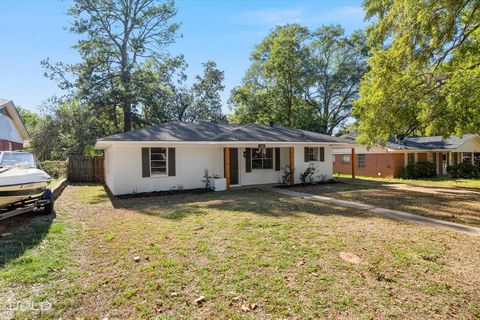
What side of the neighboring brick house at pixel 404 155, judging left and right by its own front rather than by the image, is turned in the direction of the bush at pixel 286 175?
right

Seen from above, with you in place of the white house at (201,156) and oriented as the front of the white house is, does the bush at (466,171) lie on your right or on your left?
on your left

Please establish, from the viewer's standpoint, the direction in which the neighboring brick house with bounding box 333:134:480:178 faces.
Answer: facing the viewer and to the right of the viewer

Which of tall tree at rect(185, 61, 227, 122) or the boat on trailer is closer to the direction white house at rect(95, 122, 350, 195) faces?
the boat on trailer

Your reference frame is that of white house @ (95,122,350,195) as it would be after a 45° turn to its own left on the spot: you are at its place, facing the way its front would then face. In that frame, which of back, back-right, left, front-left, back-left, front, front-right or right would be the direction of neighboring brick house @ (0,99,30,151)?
back

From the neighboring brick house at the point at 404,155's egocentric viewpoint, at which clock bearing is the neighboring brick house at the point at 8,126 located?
the neighboring brick house at the point at 8,126 is roughly at 3 o'clock from the neighboring brick house at the point at 404,155.

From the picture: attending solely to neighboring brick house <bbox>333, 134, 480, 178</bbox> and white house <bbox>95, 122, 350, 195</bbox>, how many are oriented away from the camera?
0

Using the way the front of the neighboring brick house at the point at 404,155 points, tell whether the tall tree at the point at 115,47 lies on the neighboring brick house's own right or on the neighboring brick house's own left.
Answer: on the neighboring brick house's own right

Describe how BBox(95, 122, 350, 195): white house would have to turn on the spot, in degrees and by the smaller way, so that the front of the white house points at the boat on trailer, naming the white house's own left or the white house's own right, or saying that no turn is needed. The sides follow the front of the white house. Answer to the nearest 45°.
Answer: approximately 90° to the white house's own right
